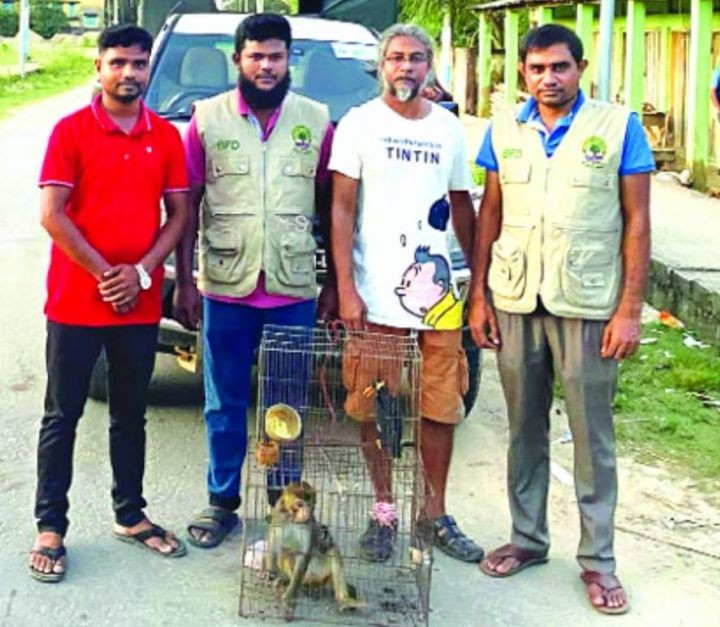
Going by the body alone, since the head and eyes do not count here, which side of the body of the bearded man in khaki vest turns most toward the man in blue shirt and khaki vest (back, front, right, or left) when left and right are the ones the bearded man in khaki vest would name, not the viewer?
left

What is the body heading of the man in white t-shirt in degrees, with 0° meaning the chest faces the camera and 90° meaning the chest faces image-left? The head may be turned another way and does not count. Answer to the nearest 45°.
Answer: approximately 0°

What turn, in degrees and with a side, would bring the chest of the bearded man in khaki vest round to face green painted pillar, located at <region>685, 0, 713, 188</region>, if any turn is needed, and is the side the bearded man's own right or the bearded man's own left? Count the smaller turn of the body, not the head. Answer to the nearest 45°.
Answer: approximately 135° to the bearded man's own left

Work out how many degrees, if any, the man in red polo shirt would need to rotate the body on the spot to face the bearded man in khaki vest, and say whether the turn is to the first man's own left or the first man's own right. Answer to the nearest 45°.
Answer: approximately 90° to the first man's own left
